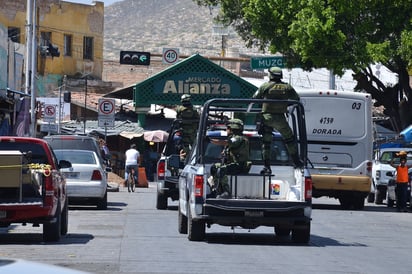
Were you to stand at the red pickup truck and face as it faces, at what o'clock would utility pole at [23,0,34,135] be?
The utility pole is roughly at 12 o'clock from the red pickup truck.

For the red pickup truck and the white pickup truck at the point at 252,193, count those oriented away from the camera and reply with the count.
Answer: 2

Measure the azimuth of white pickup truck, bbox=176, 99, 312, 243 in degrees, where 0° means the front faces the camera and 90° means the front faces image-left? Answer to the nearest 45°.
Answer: approximately 180°

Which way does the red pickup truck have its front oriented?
away from the camera

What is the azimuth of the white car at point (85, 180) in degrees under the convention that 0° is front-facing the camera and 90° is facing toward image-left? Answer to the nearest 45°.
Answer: approximately 180°
